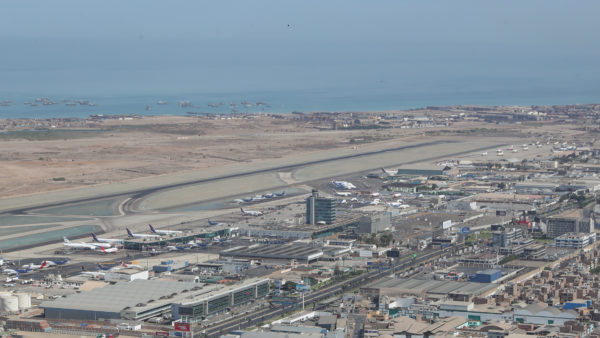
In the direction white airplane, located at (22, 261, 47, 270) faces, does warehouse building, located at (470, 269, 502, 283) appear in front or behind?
behind

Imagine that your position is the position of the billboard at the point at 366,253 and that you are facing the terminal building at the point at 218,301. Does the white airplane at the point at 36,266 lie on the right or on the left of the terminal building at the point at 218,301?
right

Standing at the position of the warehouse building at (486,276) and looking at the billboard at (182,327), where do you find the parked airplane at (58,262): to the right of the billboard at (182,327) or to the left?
right

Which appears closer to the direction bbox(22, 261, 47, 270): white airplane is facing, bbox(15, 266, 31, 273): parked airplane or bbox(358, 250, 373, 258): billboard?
the parked airplane

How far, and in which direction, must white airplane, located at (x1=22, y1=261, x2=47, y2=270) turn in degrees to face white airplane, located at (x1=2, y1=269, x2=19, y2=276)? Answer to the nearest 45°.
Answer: approximately 45° to its left

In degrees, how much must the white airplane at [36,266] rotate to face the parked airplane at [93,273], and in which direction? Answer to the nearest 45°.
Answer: approximately 135° to its left

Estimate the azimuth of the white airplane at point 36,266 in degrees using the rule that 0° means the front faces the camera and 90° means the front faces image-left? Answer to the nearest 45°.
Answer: approximately 90°

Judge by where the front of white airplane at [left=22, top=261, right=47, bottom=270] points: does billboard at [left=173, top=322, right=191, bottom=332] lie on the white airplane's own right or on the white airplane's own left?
on the white airplane's own left

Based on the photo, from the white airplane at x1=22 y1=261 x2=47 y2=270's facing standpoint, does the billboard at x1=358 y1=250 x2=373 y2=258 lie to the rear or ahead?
to the rear

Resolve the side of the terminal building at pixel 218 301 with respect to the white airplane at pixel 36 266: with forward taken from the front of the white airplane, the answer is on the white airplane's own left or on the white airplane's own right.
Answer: on the white airplane's own left

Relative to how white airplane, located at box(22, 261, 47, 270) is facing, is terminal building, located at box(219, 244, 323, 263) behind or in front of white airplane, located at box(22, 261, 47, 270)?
behind

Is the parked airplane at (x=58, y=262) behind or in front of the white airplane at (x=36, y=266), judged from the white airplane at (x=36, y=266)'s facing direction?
behind

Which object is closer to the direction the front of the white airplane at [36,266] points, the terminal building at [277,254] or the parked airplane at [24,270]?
the parked airplane
